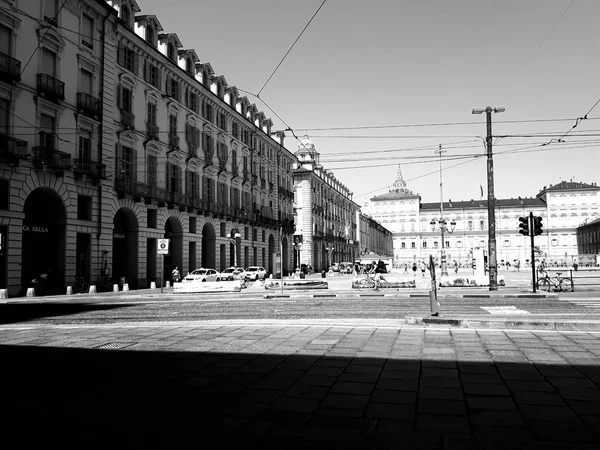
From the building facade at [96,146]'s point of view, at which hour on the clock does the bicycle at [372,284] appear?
The bicycle is roughly at 11 o'clock from the building facade.

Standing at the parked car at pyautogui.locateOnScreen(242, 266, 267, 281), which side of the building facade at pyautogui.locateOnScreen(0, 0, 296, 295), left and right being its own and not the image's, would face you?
left

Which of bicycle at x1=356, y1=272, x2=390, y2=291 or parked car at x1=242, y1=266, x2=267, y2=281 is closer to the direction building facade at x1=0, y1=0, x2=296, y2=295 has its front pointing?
the bicycle

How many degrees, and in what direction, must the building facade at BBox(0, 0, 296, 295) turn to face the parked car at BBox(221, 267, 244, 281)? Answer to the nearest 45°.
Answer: approximately 90° to its left

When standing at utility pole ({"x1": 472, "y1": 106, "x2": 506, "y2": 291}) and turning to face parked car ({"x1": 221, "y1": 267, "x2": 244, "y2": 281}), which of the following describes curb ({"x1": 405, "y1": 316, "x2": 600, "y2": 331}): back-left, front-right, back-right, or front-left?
back-left

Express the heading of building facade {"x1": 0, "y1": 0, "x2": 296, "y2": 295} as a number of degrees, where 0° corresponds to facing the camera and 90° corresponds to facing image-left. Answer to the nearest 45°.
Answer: approximately 315°

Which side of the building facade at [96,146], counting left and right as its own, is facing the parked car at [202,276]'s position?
left
